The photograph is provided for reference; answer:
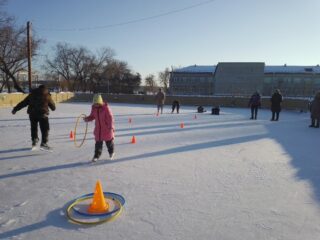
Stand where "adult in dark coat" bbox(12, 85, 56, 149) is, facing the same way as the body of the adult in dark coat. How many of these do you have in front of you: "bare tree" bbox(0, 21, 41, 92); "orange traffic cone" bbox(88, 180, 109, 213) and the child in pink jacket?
1

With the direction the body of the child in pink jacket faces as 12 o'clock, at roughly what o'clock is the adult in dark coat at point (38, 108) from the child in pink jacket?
The adult in dark coat is roughly at 3 o'clock from the child in pink jacket.

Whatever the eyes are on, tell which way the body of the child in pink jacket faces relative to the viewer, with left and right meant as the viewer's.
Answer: facing the viewer and to the left of the viewer

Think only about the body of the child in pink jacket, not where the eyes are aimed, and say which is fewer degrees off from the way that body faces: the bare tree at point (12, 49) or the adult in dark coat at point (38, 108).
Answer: the adult in dark coat

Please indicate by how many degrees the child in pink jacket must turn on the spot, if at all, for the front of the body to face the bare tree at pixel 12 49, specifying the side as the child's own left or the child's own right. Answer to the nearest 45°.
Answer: approximately 135° to the child's own right

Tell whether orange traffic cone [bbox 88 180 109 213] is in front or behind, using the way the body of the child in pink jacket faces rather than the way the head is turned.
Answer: in front
